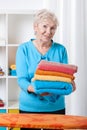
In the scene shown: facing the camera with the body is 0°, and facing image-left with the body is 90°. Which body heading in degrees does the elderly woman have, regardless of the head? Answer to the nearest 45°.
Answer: approximately 0°
